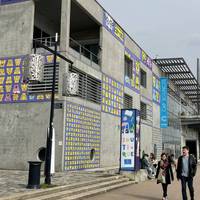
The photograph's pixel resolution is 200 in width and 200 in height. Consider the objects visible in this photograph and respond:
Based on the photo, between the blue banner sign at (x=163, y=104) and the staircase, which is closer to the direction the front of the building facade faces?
the staircase

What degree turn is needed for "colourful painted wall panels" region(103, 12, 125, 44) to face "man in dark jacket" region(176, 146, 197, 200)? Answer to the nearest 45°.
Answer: approximately 45° to its right

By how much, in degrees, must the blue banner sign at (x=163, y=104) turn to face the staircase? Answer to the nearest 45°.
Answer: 0° — it already faces it

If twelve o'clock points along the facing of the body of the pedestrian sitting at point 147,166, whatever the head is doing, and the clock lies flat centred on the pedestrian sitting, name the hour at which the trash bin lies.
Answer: The trash bin is roughly at 4 o'clock from the pedestrian sitting.

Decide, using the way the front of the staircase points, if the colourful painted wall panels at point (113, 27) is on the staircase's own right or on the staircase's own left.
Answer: on the staircase's own left

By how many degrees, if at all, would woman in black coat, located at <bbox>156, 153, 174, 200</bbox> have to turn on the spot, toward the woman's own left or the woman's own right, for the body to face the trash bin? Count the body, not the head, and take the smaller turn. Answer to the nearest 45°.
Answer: approximately 90° to the woman's own right

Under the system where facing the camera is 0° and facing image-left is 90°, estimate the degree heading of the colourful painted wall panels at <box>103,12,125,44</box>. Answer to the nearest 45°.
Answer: approximately 315°

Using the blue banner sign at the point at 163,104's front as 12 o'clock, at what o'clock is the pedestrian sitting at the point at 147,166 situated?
The pedestrian sitting is roughly at 12 o'clock from the blue banner sign.
